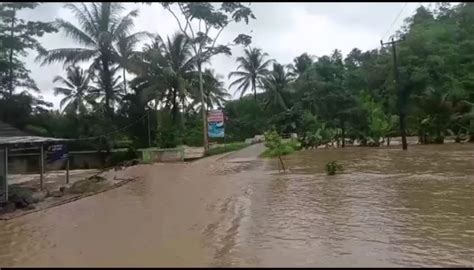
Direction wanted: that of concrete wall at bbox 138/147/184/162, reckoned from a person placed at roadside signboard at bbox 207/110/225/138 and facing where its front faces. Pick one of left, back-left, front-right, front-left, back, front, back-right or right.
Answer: front-right

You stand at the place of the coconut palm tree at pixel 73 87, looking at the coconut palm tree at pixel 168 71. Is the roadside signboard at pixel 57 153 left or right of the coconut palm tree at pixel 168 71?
right

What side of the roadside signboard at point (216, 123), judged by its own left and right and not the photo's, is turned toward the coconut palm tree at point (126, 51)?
right

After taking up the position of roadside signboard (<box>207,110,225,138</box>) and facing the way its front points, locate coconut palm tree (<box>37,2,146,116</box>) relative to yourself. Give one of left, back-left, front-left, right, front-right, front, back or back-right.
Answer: right

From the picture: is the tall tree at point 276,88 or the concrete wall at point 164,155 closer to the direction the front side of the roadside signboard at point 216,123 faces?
the concrete wall

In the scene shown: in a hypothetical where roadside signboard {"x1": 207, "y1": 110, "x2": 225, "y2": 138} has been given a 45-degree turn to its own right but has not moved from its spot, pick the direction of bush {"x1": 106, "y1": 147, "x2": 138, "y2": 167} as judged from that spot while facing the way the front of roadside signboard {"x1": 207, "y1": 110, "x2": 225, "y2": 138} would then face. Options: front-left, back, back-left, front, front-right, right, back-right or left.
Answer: front-left

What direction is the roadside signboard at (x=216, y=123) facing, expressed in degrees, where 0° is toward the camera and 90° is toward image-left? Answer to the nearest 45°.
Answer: approximately 0°

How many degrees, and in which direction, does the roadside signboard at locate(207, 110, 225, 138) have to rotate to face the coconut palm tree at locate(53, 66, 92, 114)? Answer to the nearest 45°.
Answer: approximately 135° to its right

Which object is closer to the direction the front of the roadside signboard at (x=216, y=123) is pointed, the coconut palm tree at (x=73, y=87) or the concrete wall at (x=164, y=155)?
the concrete wall

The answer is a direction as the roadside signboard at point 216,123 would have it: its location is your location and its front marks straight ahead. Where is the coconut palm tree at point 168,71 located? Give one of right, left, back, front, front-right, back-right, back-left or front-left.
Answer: back-right
